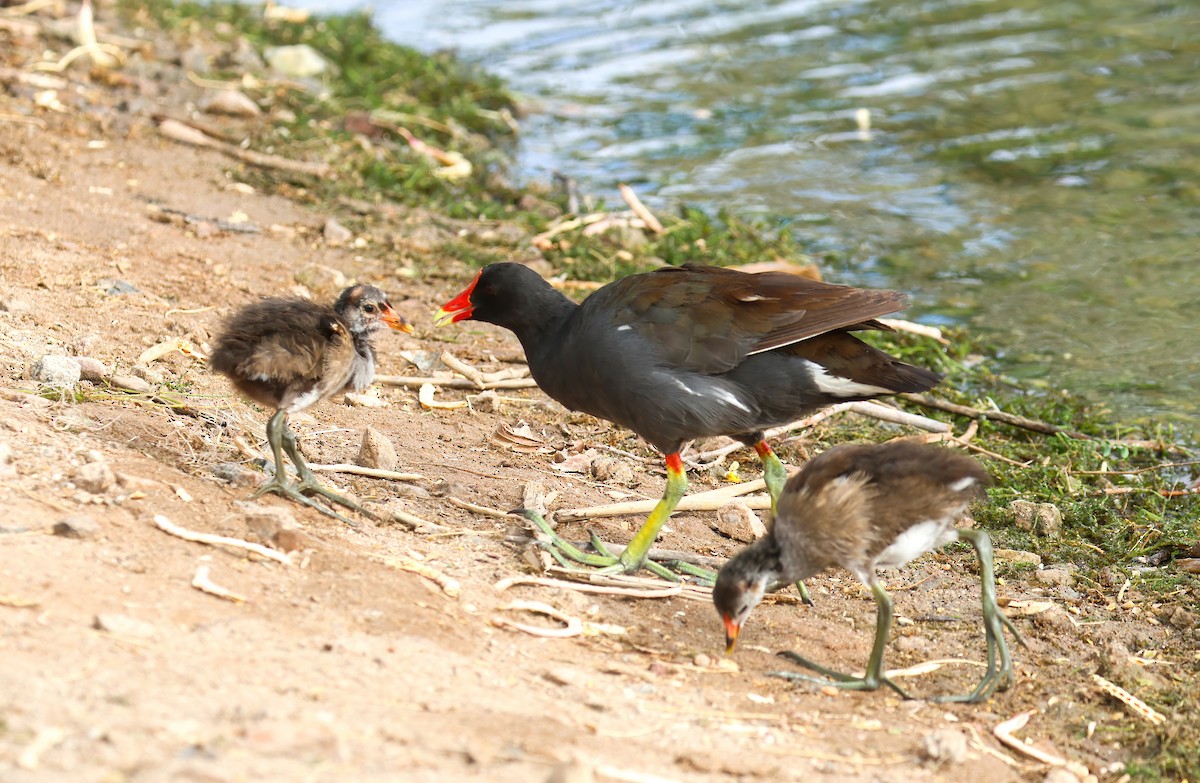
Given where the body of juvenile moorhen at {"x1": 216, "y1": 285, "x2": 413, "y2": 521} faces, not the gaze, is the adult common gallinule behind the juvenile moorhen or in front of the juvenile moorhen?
in front

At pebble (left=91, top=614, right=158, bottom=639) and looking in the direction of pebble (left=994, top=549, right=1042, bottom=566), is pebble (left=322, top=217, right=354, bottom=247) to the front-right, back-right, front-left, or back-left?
front-left

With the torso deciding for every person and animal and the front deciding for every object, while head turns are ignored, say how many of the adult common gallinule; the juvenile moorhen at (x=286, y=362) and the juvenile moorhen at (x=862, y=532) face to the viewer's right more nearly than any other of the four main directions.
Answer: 1

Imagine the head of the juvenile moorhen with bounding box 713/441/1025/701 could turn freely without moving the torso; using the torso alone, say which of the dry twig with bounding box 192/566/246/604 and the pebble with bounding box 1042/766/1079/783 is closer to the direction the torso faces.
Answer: the dry twig

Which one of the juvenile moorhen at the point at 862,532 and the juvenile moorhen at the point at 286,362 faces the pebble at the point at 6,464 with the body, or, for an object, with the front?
the juvenile moorhen at the point at 862,532

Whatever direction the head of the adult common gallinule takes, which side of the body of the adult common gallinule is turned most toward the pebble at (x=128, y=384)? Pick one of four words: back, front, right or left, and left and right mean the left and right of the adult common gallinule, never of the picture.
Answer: front

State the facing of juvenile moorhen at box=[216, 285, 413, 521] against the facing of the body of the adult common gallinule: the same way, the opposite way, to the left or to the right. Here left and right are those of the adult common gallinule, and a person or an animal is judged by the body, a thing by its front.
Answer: the opposite way

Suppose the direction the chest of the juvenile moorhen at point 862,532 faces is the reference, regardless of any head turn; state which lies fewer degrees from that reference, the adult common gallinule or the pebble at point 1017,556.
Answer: the adult common gallinule

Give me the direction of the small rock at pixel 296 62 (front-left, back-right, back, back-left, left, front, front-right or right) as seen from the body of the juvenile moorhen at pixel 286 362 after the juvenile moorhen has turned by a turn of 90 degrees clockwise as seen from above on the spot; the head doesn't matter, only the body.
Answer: back

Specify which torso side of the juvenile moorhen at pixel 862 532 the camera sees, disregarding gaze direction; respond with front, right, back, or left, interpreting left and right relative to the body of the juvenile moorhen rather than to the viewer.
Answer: left

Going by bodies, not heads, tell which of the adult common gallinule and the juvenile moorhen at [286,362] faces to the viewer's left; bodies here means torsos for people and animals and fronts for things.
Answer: the adult common gallinule

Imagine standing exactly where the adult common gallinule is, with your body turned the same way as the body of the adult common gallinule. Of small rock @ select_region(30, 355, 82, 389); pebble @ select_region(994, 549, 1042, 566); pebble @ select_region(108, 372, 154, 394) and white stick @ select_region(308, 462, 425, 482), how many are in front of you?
3

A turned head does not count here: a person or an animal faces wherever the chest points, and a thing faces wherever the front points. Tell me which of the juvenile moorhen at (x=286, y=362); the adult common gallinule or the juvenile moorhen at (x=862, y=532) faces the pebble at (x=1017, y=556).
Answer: the juvenile moorhen at (x=286, y=362)

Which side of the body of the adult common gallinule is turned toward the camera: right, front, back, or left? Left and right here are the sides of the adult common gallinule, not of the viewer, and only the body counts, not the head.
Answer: left

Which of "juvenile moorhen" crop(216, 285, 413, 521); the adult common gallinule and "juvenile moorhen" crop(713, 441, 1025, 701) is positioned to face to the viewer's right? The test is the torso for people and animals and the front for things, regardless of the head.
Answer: "juvenile moorhen" crop(216, 285, 413, 521)

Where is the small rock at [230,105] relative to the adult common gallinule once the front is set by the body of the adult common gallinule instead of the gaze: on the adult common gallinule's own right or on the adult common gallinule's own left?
on the adult common gallinule's own right

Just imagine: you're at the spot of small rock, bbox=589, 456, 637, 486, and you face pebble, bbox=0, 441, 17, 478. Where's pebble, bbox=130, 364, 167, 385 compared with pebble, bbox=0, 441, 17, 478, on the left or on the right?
right

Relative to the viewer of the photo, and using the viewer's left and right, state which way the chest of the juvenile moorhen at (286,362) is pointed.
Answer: facing to the right of the viewer

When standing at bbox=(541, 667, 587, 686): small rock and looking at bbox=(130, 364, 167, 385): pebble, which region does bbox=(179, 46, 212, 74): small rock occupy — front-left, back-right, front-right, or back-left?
front-right
